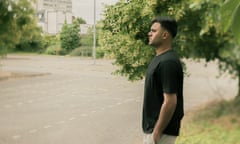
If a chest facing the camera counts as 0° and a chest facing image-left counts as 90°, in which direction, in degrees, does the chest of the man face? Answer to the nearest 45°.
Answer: approximately 90°

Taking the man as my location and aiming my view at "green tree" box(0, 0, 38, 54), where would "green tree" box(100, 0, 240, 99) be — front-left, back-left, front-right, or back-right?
front-right

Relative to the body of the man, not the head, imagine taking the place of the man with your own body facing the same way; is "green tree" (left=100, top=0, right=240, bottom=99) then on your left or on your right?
on your right

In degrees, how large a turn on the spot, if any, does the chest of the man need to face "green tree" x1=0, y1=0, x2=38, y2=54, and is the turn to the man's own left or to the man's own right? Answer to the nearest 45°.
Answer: approximately 45° to the man's own right

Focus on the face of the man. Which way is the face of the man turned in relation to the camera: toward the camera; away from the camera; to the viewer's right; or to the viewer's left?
to the viewer's left
